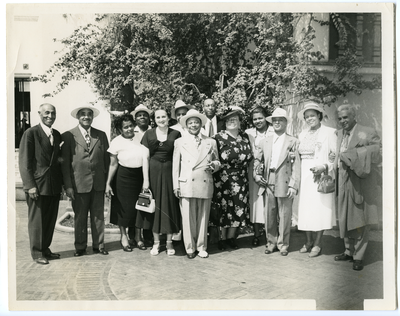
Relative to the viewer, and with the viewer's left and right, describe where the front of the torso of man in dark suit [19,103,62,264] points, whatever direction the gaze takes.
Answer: facing the viewer and to the right of the viewer

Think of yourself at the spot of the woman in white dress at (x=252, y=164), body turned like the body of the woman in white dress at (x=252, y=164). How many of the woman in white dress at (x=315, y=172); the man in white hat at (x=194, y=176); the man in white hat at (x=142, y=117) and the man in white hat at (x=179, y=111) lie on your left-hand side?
1

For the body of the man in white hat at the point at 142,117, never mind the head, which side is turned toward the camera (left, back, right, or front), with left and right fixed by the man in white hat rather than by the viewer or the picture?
front

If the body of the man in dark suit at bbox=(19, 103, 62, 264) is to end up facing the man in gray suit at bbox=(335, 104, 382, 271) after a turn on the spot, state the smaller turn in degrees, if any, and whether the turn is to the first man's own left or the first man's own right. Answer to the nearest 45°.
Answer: approximately 45° to the first man's own left

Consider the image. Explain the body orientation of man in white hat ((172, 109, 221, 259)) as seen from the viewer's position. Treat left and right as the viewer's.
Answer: facing the viewer

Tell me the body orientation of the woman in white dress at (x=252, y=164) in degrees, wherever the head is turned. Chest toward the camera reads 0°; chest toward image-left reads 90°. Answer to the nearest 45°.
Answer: approximately 0°

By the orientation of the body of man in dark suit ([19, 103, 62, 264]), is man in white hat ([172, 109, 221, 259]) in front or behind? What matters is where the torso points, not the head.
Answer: in front

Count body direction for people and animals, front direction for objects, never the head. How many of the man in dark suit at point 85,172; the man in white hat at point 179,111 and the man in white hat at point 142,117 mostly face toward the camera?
3

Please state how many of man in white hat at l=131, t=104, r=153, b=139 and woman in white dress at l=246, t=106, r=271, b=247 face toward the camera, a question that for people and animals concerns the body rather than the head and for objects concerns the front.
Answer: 2
